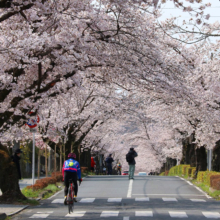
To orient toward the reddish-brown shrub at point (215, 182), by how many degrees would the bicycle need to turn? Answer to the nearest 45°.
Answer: approximately 45° to its right

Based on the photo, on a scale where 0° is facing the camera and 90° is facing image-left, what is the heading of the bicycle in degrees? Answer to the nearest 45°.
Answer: approximately 180°
